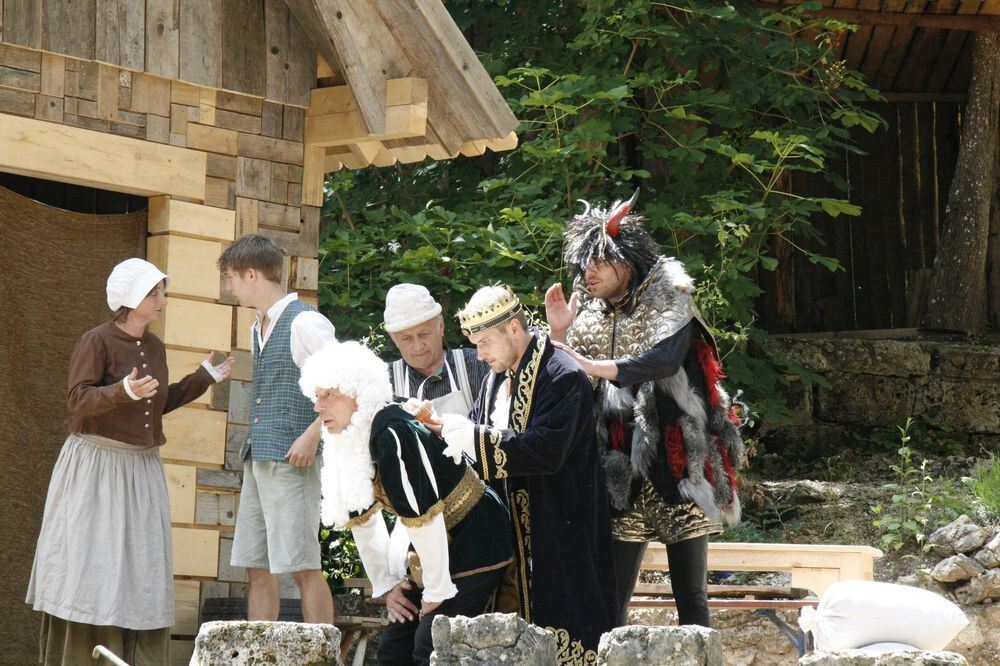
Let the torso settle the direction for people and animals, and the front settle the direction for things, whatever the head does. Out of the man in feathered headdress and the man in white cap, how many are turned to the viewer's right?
0

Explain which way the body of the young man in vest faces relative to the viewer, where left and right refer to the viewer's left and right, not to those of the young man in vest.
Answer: facing the viewer and to the left of the viewer

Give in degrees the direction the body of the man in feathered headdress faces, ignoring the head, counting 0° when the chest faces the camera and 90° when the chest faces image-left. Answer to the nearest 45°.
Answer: approximately 45°

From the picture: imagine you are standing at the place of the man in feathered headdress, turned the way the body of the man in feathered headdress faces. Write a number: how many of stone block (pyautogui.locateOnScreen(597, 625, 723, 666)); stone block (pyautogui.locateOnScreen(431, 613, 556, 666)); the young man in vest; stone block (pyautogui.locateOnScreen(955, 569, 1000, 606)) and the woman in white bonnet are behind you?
1

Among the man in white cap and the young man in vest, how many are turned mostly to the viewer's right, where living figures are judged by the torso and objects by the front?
0

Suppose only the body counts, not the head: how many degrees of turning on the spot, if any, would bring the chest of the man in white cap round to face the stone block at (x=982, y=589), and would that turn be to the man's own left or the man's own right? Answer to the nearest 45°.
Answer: approximately 135° to the man's own left

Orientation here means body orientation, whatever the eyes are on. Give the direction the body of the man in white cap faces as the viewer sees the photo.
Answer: toward the camera

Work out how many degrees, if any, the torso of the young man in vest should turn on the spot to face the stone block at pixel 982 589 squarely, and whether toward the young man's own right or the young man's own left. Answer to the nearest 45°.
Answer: approximately 135° to the young man's own left

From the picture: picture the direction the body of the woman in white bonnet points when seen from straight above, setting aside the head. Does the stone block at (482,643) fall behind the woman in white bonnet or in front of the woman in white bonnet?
in front

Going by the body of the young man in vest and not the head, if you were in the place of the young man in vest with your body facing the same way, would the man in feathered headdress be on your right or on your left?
on your left

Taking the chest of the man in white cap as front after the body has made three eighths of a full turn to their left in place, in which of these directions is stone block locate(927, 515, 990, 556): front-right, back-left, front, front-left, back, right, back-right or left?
front

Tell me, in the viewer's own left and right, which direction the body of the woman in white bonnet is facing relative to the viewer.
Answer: facing the viewer and to the right of the viewer

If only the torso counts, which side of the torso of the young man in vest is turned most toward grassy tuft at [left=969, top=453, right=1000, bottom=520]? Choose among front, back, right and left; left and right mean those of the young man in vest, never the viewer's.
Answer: back

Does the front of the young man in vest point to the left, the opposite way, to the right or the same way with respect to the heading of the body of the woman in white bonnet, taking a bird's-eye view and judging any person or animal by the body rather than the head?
to the right
